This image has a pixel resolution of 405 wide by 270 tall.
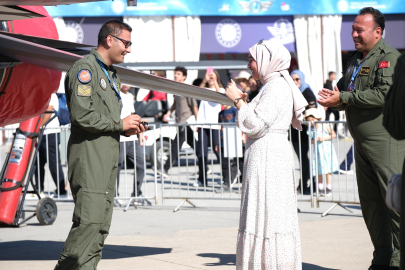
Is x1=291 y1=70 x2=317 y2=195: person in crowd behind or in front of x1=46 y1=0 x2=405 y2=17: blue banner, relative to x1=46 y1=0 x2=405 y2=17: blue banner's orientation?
in front

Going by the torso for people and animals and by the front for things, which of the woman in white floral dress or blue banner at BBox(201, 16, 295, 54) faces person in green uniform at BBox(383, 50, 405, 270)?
the blue banner

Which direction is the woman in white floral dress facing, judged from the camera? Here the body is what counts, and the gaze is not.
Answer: to the viewer's left

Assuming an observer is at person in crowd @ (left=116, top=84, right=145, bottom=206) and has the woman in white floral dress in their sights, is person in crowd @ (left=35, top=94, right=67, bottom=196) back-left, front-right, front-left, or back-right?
back-right

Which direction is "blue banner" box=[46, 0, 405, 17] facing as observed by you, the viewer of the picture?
facing the viewer

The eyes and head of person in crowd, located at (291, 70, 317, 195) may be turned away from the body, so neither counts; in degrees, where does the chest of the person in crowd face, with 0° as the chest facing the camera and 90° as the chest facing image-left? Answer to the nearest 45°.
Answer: approximately 45°

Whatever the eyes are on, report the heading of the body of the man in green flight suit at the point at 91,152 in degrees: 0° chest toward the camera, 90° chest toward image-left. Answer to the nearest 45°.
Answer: approximately 270°

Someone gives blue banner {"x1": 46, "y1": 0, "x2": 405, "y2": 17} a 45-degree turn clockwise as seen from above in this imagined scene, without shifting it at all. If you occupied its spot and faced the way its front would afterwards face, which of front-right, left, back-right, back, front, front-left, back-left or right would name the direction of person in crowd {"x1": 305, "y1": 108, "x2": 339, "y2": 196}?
front-left

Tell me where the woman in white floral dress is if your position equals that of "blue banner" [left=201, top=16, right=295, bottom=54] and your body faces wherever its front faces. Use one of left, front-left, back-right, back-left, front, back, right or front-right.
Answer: front

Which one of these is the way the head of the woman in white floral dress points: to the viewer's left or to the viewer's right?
to the viewer's left

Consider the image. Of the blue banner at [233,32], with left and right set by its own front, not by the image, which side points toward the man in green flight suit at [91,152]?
front

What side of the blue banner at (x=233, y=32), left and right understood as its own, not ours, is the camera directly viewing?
front
